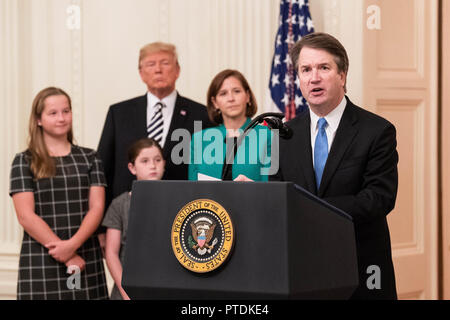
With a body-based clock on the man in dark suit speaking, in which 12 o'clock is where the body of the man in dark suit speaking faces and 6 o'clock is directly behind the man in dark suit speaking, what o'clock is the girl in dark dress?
The girl in dark dress is roughly at 3 o'clock from the man in dark suit speaking.

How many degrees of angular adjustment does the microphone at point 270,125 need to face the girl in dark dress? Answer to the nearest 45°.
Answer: approximately 135° to its left

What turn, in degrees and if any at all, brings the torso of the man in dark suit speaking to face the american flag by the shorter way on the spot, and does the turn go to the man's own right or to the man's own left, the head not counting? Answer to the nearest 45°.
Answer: approximately 135° to the man's own right

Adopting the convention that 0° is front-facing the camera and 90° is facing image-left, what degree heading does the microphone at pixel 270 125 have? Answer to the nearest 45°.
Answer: approximately 270°

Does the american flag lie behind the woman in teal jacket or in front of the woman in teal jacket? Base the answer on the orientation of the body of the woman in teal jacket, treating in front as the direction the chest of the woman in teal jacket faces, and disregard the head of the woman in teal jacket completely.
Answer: behind

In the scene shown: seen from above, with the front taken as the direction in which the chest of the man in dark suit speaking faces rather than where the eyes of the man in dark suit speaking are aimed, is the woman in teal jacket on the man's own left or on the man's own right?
on the man's own right

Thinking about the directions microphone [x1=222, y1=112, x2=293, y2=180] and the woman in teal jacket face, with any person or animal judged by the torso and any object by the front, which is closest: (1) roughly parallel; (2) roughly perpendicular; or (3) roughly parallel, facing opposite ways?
roughly perpendicular

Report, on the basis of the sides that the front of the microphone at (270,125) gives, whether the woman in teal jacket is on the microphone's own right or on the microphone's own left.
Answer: on the microphone's own left

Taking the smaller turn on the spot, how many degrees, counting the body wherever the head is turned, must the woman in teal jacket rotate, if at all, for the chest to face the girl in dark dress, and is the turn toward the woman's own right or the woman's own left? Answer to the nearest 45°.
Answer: approximately 90° to the woman's own right

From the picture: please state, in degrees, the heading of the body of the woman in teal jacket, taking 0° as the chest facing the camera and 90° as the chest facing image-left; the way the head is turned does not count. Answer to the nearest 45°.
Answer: approximately 0°

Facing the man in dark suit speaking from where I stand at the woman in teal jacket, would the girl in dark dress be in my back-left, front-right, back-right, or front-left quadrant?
back-right

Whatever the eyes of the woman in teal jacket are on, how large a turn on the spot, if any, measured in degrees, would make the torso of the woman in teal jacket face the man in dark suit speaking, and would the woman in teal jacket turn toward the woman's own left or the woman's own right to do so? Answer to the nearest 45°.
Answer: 0° — they already face them

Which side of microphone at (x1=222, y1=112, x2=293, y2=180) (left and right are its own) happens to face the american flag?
left
